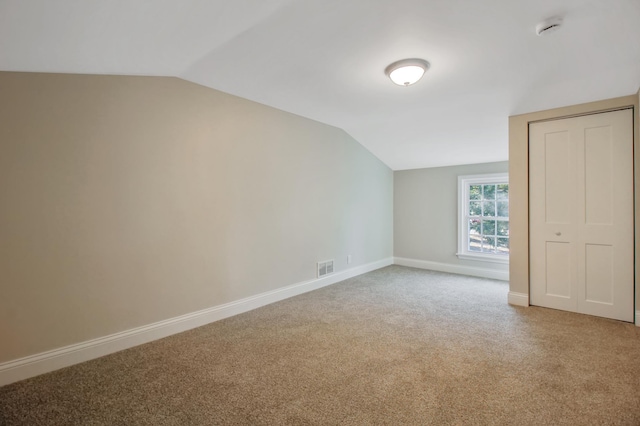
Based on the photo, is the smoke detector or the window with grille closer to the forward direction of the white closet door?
the smoke detector

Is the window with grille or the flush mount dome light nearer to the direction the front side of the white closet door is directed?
the flush mount dome light

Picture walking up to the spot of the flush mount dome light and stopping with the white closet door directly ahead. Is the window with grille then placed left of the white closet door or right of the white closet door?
left

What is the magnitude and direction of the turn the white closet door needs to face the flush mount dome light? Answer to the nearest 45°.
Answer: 0° — it already faces it

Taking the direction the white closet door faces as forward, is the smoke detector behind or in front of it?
in front

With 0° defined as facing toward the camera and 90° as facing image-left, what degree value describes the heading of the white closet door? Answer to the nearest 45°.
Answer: approximately 45°
